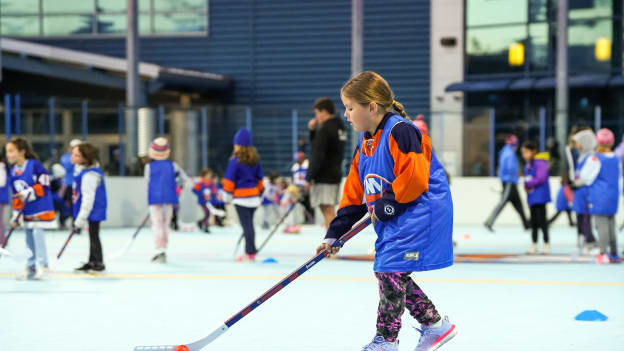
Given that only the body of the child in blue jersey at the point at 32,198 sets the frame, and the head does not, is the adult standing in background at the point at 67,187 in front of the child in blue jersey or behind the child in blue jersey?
behind

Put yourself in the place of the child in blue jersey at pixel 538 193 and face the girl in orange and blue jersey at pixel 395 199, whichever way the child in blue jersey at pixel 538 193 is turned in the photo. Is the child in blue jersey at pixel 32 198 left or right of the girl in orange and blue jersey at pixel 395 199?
right

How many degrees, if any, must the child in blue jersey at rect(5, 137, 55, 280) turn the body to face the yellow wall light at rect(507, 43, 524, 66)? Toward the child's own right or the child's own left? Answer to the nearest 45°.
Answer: approximately 180°

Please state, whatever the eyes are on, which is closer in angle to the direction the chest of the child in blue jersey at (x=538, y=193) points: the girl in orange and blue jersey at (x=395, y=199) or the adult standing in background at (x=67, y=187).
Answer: the girl in orange and blue jersey

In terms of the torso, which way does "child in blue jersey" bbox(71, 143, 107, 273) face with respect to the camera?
to the viewer's left

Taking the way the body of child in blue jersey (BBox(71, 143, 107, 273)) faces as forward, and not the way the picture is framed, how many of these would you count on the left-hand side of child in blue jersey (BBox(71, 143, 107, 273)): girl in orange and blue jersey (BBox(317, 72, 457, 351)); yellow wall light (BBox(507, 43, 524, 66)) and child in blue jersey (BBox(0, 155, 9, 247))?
1

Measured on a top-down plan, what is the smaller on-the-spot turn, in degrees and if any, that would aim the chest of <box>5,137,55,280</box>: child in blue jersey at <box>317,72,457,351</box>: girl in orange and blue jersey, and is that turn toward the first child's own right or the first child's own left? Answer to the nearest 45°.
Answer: approximately 45° to the first child's own left
